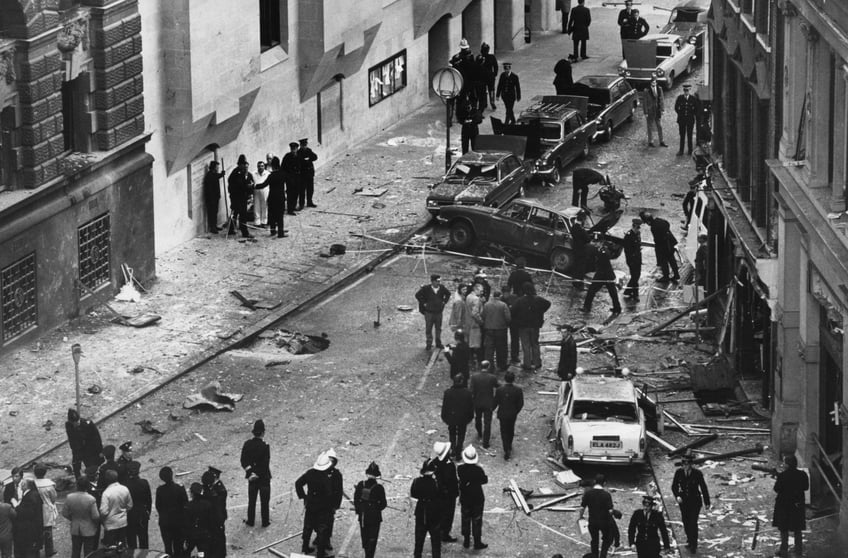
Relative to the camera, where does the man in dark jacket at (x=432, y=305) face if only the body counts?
toward the camera

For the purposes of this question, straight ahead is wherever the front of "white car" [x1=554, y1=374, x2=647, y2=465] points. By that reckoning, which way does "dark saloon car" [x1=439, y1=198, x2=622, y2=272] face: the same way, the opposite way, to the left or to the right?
to the left

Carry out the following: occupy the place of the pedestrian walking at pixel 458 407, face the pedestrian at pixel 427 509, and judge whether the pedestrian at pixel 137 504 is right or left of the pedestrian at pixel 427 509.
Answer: right

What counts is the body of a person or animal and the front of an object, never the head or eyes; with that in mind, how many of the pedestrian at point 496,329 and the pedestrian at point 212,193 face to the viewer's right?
1

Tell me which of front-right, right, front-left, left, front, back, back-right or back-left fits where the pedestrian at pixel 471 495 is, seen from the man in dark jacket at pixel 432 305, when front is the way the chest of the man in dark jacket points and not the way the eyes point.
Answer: front

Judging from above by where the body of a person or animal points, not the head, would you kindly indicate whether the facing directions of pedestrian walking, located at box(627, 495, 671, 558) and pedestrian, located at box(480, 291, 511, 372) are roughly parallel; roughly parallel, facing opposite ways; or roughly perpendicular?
roughly parallel, facing opposite ways

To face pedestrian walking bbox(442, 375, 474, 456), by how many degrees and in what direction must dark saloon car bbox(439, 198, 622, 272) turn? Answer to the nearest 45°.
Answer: approximately 90° to its left

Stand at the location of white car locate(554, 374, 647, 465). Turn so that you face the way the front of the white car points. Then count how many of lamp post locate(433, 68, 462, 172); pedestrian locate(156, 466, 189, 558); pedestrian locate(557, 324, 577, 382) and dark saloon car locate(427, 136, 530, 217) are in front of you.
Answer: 3

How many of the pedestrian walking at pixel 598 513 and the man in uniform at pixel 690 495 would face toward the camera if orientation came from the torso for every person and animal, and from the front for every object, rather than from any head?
1

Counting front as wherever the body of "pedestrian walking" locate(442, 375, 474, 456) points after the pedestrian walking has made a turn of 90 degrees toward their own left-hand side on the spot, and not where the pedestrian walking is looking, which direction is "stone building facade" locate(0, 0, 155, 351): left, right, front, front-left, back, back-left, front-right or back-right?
front-right

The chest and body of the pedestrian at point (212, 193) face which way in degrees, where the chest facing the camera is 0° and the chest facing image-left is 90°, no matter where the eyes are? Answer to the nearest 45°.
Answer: approximately 270°

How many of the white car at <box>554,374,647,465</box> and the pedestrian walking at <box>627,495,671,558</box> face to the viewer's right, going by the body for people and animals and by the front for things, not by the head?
0

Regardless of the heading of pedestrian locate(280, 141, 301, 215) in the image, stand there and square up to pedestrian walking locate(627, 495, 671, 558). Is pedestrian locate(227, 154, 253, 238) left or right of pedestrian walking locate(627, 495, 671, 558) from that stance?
right

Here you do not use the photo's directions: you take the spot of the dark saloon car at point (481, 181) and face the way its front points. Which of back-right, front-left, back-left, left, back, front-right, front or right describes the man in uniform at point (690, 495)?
front-left

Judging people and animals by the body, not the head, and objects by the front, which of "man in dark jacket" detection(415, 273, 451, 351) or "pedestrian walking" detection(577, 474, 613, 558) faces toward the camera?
the man in dark jacket

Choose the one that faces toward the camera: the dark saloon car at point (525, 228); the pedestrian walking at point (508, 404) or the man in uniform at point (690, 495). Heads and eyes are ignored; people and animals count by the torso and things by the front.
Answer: the man in uniform

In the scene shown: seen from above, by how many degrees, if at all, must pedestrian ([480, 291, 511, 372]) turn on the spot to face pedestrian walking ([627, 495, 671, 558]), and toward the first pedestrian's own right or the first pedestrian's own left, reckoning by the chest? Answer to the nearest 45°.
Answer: approximately 180°

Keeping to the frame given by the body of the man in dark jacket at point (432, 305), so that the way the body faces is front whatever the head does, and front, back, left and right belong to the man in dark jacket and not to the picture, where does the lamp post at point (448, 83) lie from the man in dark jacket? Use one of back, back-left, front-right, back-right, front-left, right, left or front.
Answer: back

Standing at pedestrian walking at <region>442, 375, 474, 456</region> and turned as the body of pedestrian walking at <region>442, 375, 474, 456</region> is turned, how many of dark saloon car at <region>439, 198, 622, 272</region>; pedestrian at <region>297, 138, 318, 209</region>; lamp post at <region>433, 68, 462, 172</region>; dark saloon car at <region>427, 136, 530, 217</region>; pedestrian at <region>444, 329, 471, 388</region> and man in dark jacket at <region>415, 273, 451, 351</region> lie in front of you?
6

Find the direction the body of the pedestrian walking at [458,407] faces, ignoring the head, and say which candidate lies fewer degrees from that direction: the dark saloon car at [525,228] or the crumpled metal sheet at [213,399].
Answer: the dark saloon car

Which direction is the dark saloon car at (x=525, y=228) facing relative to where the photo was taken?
to the viewer's left
